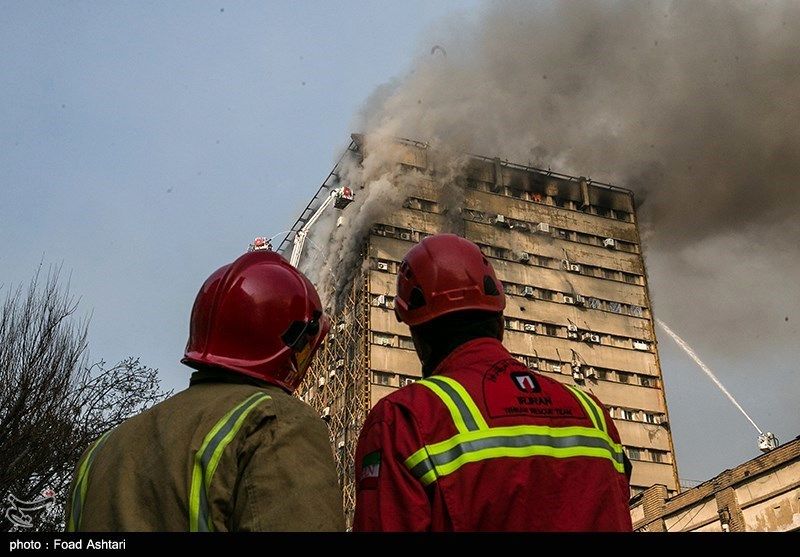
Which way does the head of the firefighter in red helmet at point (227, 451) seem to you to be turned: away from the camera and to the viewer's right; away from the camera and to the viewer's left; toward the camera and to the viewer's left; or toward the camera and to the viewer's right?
away from the camera and to the viewer's right

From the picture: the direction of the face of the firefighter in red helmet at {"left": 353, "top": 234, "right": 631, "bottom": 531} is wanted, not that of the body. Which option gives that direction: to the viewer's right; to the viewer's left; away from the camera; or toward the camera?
away from the camera

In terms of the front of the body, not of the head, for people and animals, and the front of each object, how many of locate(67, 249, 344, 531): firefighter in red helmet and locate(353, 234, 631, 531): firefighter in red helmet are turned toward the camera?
0

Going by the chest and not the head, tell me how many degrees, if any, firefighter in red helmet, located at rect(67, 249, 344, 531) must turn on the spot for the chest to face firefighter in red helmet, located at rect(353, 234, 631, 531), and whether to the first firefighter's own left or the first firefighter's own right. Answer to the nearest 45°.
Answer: approximately 45° to the first firefighter's own right

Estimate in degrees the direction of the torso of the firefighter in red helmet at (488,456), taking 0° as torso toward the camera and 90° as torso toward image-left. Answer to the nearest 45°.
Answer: approximately 135°

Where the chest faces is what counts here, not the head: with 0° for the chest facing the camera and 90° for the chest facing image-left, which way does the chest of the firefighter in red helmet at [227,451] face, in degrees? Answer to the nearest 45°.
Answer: approximately 225°
